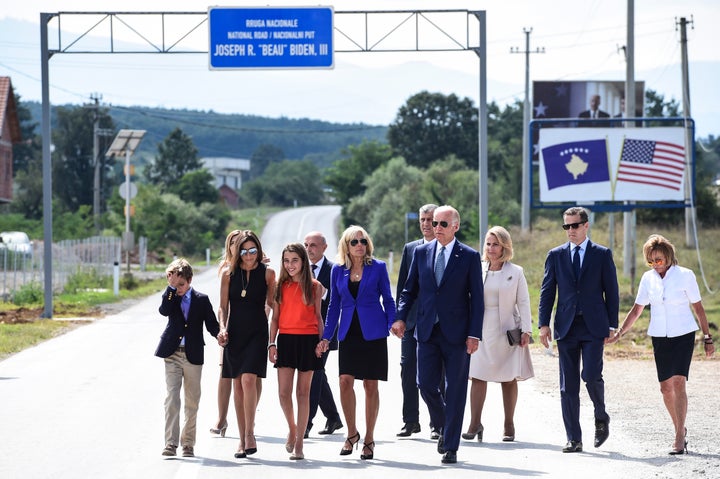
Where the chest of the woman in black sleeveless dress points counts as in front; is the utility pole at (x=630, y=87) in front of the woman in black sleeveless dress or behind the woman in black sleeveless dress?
behind

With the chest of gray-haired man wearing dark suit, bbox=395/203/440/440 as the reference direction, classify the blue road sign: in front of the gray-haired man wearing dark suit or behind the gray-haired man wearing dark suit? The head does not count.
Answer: behind

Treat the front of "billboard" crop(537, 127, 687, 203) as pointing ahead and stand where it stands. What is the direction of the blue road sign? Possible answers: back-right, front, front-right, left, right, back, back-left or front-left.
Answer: right

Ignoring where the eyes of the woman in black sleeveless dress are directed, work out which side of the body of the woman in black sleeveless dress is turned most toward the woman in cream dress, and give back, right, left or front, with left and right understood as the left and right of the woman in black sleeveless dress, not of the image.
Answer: left

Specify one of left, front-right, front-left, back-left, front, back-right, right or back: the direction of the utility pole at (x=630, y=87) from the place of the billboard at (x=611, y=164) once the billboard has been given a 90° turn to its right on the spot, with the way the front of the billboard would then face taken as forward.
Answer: right

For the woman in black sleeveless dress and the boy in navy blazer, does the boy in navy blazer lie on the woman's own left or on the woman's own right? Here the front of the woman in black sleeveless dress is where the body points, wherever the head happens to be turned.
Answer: on the woman's own right

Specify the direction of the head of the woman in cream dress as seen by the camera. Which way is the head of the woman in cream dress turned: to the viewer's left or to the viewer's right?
to the viewer's left

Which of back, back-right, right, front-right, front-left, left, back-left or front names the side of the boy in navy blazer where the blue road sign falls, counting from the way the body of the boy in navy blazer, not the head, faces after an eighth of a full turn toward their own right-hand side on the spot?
back-right
